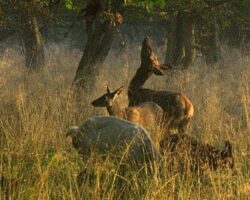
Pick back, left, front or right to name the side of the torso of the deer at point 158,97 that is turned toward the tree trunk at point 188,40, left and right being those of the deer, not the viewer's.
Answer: right

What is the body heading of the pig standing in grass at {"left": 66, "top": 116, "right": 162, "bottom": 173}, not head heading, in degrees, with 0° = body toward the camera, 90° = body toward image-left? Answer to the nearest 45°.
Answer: approximately 90°

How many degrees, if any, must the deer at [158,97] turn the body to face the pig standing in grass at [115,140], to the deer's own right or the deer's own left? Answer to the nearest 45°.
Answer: approximately 90° to the deer's own left

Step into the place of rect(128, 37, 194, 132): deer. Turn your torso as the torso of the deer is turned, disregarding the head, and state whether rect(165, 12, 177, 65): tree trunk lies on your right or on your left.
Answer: on your right

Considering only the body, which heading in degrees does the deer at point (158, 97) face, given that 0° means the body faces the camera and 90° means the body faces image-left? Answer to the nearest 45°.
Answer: approximately 90°

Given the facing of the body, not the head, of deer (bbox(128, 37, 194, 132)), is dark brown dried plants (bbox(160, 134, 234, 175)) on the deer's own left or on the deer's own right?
on the deer's own left

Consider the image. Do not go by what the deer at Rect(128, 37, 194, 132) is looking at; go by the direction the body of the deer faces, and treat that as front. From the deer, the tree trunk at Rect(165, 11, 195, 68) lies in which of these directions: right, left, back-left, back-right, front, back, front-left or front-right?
right
